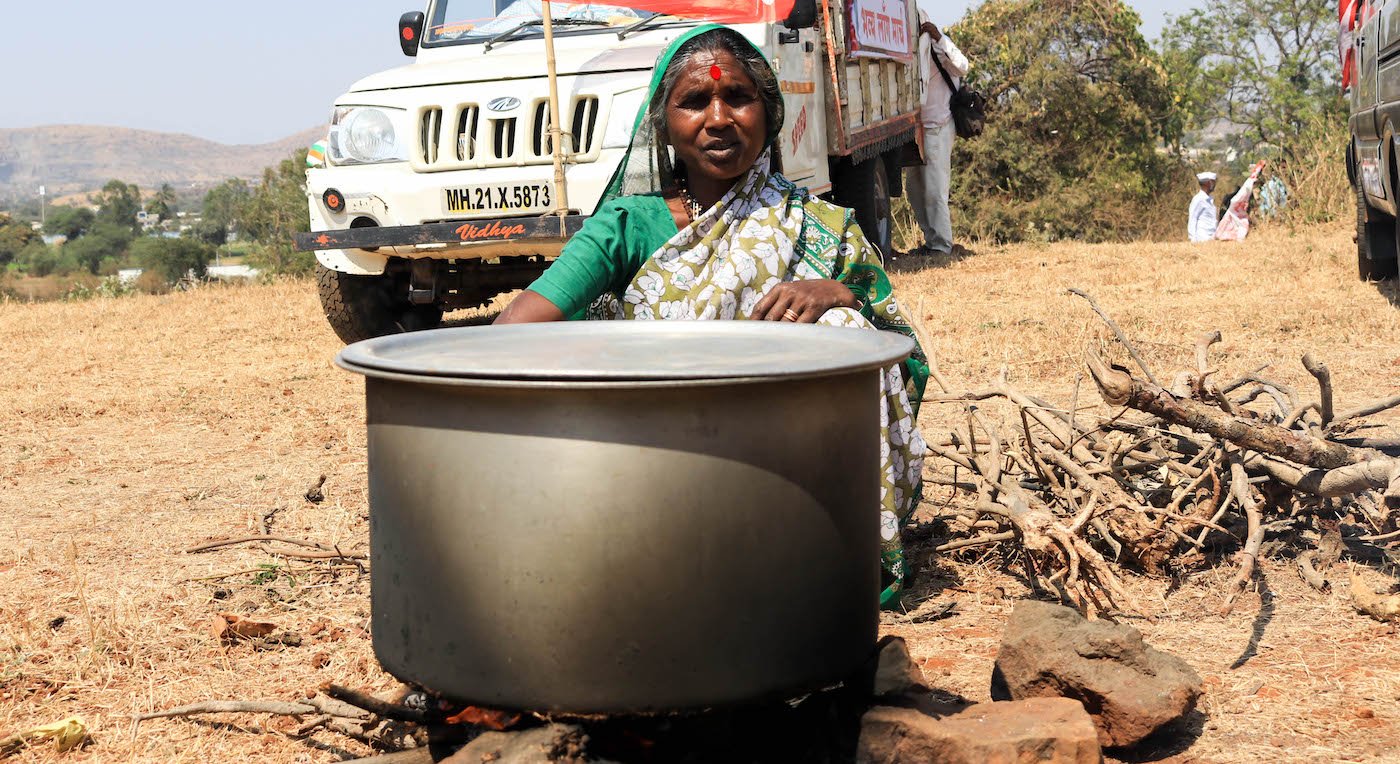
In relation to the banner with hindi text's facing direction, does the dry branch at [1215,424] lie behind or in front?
in front

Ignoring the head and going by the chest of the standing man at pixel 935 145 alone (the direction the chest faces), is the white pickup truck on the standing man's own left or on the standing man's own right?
on the standing man's own left

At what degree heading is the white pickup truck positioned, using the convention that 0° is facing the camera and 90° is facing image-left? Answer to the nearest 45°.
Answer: approximately 45°

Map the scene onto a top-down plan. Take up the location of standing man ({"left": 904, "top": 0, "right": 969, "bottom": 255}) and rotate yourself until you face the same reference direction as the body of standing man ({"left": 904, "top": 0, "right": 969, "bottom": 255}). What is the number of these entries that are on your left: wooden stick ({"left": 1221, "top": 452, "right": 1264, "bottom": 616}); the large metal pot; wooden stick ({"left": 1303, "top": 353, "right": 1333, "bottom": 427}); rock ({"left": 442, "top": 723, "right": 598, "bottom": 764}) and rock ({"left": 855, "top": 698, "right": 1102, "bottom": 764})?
5

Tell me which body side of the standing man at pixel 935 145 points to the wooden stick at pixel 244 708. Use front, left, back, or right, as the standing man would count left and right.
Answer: left

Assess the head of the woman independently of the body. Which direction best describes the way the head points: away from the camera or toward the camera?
toward the camera

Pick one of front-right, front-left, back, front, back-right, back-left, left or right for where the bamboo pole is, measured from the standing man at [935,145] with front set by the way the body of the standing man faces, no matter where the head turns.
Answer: left

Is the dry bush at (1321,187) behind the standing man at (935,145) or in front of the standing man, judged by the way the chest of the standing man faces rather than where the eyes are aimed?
behind

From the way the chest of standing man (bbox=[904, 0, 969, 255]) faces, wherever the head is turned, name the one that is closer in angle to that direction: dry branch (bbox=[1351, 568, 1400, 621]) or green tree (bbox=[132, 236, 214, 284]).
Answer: the green tree

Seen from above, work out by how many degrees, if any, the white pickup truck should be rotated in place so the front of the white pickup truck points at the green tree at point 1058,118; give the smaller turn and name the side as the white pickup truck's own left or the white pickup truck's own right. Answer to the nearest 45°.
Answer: approximately 180°

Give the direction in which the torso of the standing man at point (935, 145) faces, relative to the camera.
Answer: to the viewer's left

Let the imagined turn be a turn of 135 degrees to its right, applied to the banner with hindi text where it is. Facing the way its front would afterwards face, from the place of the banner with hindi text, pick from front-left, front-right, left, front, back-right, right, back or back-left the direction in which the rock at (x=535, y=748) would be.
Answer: left

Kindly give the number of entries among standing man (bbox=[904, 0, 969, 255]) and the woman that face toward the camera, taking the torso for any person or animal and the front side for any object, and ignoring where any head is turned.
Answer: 1

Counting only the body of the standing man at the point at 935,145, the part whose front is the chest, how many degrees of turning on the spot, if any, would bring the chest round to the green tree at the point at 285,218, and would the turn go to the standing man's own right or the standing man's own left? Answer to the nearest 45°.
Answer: approximately 45° to the standing man's own right

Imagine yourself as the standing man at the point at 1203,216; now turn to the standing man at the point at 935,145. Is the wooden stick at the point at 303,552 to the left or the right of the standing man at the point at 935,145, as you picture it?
left

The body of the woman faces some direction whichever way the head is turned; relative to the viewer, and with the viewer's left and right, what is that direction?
facing the viewer
